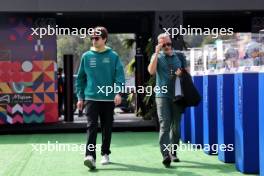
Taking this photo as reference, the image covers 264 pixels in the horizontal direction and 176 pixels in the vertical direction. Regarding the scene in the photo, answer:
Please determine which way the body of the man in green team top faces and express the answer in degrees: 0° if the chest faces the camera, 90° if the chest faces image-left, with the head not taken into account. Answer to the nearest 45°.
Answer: approximately 0°

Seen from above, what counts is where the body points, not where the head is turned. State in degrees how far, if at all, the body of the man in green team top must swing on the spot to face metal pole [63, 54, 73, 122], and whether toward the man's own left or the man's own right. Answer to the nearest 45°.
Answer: approximately 180°
